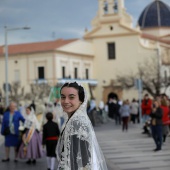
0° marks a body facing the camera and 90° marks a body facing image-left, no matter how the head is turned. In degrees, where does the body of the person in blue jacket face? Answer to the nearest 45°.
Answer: approximately 0°

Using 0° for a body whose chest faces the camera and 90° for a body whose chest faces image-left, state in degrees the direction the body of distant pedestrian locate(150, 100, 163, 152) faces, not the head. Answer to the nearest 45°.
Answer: approximately 45°

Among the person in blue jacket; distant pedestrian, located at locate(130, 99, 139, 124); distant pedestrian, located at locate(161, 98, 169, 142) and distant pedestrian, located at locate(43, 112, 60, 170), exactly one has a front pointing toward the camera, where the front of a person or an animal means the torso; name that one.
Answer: the person in blue jacket

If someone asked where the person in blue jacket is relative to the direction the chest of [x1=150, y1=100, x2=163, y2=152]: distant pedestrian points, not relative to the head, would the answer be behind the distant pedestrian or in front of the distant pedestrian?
in front
